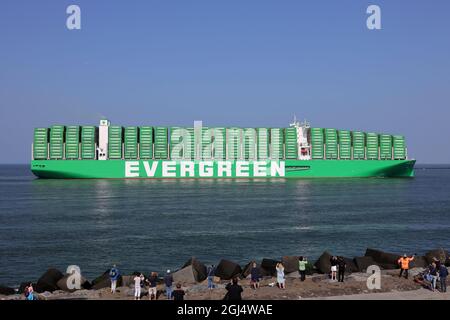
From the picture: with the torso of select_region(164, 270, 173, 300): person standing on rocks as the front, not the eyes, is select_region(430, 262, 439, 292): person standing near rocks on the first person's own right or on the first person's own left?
on the first person's own right

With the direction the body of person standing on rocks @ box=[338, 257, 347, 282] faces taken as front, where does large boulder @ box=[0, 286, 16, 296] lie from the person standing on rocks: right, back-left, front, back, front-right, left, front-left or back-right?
left

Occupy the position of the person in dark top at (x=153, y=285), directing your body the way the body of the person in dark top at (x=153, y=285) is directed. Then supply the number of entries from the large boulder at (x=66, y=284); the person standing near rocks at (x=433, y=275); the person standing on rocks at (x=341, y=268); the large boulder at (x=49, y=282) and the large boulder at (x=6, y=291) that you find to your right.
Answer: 2

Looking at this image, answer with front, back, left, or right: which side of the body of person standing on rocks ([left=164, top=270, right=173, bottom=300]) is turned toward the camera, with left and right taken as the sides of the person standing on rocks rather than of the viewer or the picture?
back

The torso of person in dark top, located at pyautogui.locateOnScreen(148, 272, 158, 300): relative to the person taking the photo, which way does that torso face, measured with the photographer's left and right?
facing away from the viewer

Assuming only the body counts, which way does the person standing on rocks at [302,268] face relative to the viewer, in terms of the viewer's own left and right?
facing away from the viewer

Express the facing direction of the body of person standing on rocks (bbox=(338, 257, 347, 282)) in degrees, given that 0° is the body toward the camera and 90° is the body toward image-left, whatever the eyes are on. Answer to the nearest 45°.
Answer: approximately 180°

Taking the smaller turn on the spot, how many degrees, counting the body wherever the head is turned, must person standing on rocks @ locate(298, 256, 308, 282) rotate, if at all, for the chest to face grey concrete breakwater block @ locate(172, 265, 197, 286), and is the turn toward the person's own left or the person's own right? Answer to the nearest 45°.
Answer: approximately 90° to the person's own left

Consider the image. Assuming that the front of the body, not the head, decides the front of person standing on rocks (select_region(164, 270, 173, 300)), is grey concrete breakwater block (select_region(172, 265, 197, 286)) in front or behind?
in front

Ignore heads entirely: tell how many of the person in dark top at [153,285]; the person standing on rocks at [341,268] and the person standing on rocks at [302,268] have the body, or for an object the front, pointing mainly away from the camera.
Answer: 3

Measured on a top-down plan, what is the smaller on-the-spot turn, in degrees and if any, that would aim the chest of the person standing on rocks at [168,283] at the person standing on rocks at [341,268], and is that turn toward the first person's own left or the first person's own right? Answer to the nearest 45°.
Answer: approximately 90° to the first person's own right

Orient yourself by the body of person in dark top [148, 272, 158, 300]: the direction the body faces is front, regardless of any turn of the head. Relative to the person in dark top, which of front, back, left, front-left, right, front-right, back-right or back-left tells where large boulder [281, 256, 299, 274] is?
front-right
